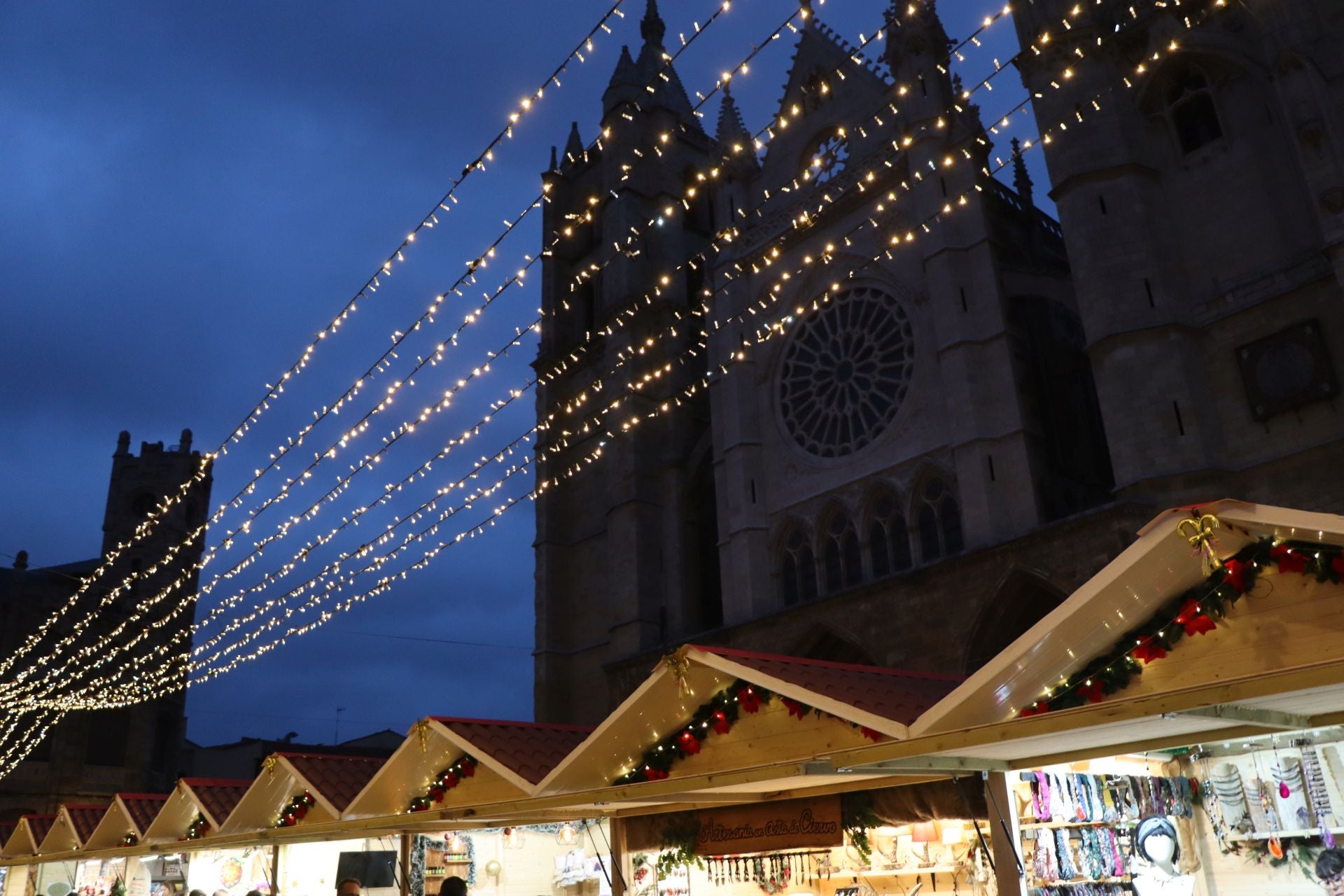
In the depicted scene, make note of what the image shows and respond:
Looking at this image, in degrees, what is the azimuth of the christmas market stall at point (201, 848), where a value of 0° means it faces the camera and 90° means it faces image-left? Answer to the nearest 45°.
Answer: approximately 45°

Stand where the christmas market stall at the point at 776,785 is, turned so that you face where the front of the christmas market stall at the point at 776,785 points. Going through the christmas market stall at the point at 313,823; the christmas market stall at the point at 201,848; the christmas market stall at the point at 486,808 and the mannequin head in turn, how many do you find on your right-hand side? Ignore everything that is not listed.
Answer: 3

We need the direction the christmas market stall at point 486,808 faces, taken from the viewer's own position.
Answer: facing the viewer and to the left of the viewer

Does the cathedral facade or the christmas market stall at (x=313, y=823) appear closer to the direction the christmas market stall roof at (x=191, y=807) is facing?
the christmas market stall

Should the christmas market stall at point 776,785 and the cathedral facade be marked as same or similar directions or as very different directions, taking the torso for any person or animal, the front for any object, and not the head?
same or similar directions

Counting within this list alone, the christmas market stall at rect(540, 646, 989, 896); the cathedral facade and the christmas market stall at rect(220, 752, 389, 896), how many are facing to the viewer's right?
0

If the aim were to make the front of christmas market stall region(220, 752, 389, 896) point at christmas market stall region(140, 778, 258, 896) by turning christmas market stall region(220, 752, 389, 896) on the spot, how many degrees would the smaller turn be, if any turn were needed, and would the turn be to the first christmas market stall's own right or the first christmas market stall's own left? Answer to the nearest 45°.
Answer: approximately 90° to the first christmas market stall's own right

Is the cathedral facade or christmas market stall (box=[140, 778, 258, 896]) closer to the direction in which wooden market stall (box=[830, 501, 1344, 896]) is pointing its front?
the christmas market stall

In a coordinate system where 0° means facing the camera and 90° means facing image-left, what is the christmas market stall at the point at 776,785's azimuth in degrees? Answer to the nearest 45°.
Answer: approximately 45°

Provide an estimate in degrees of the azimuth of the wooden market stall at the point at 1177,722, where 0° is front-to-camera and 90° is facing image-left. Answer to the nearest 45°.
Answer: approximately 45°

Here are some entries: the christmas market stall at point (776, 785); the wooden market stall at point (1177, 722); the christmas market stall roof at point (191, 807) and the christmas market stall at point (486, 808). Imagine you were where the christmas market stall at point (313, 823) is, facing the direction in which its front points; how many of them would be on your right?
1

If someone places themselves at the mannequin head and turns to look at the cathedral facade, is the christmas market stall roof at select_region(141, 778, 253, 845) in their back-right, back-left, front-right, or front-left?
front-left

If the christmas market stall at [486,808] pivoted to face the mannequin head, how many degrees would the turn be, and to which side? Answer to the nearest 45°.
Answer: approximately 90° to its left

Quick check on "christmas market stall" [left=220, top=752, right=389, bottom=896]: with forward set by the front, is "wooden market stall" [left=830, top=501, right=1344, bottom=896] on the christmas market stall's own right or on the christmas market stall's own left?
on the christmas market stall's own left

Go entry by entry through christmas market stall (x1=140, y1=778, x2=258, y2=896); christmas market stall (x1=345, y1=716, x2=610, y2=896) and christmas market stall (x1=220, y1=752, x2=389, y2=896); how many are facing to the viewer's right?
0

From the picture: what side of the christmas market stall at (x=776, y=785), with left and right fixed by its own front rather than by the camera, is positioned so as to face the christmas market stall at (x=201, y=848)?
right

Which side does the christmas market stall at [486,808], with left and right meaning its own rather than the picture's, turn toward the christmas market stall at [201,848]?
right
